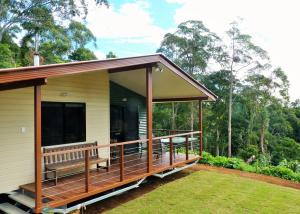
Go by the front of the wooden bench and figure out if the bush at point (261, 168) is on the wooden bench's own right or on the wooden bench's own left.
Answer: on the wooden bench's own left

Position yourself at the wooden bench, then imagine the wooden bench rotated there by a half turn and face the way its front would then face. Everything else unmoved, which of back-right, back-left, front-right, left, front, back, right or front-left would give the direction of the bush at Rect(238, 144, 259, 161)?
right

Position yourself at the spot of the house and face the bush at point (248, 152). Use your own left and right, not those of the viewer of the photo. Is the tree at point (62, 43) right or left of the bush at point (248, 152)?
left

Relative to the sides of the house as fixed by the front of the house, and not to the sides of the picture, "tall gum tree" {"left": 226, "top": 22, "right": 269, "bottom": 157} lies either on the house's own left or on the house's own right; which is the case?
on the house's own left

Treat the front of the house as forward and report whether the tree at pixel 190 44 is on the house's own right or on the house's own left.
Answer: on the house's own left

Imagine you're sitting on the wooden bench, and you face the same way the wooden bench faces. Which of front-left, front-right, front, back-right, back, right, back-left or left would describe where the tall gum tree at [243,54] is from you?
left

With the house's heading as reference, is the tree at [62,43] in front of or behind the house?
behind
